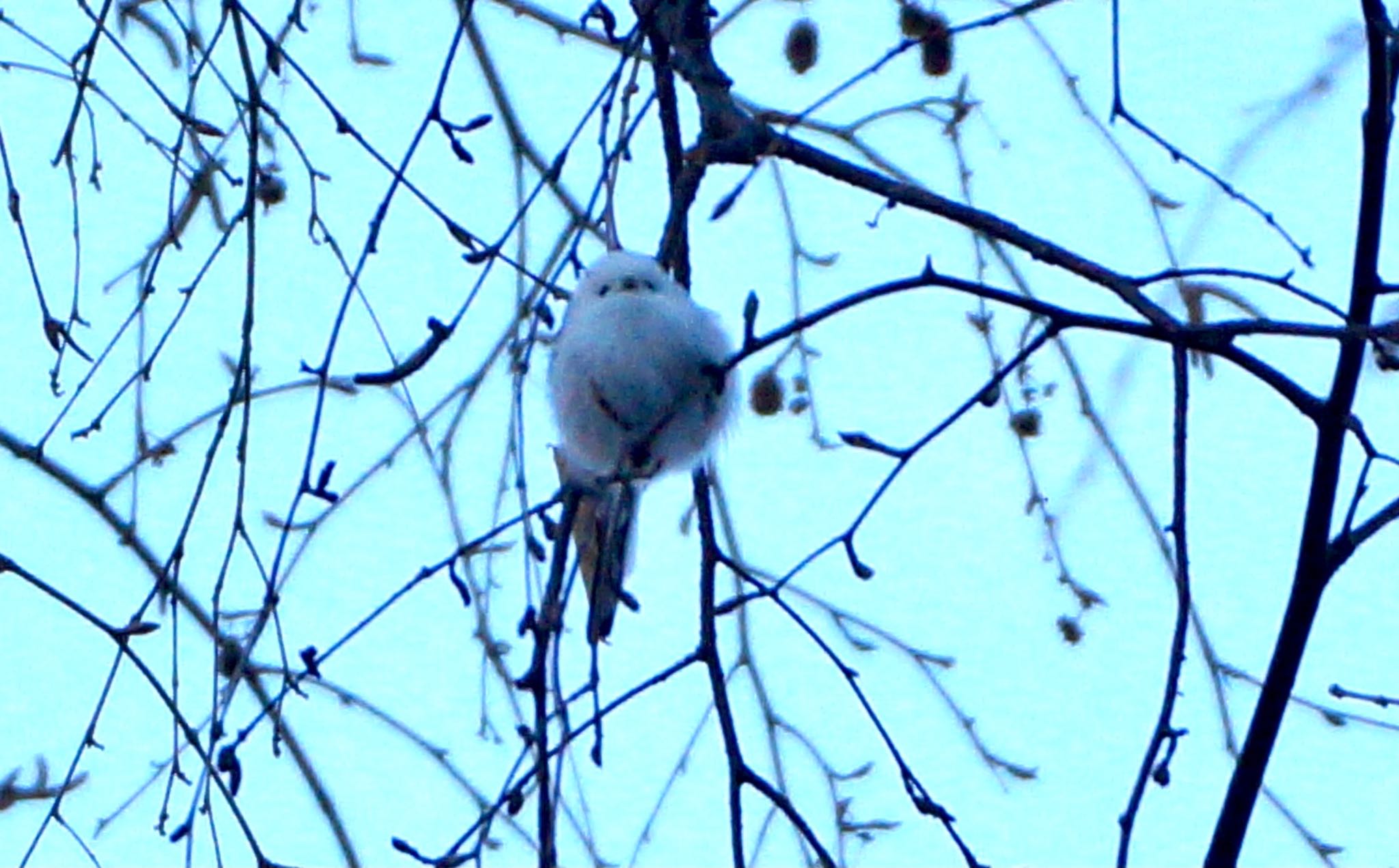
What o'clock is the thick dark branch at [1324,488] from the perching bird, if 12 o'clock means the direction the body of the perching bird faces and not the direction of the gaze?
The thick dark branch is roughly at 10 o'clock from the perching bird.

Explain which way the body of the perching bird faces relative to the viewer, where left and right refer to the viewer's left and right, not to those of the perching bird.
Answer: facing the viewer
